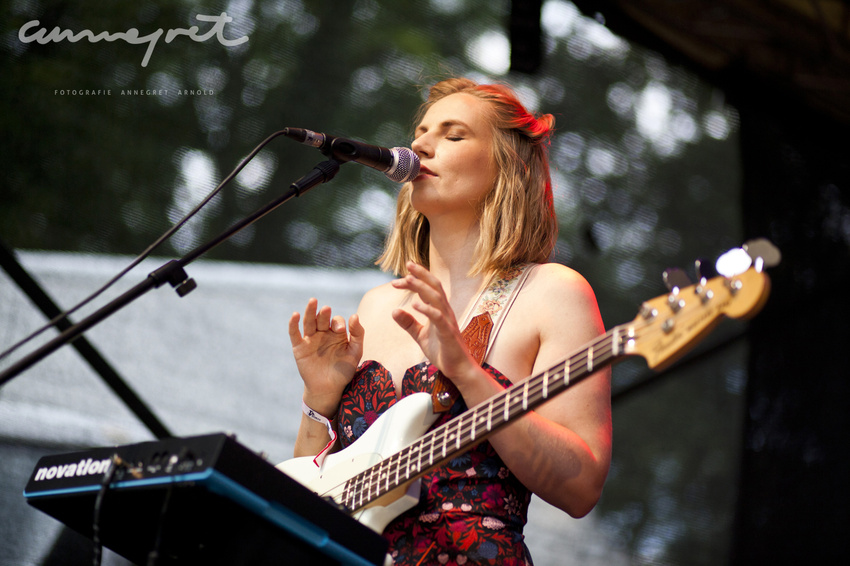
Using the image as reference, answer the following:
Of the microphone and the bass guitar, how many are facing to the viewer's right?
1

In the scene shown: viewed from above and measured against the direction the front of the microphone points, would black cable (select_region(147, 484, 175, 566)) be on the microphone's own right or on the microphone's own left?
on the microphone's own right

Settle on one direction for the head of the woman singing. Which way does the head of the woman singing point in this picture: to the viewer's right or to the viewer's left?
to the viewer's left

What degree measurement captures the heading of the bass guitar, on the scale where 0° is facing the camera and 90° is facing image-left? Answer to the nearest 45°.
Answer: approximately 45°

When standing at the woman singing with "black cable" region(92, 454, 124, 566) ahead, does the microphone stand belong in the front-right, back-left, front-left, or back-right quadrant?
front-right

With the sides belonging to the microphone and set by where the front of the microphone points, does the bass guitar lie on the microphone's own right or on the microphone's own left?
on the microphone's own right

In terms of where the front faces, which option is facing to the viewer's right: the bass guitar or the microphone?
the microphone

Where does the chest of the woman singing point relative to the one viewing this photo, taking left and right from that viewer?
facing the viewer and to the left of the viewer

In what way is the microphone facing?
to the viewer's right

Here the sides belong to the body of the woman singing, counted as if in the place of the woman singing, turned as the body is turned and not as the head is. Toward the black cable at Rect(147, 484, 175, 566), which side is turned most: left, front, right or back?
front
